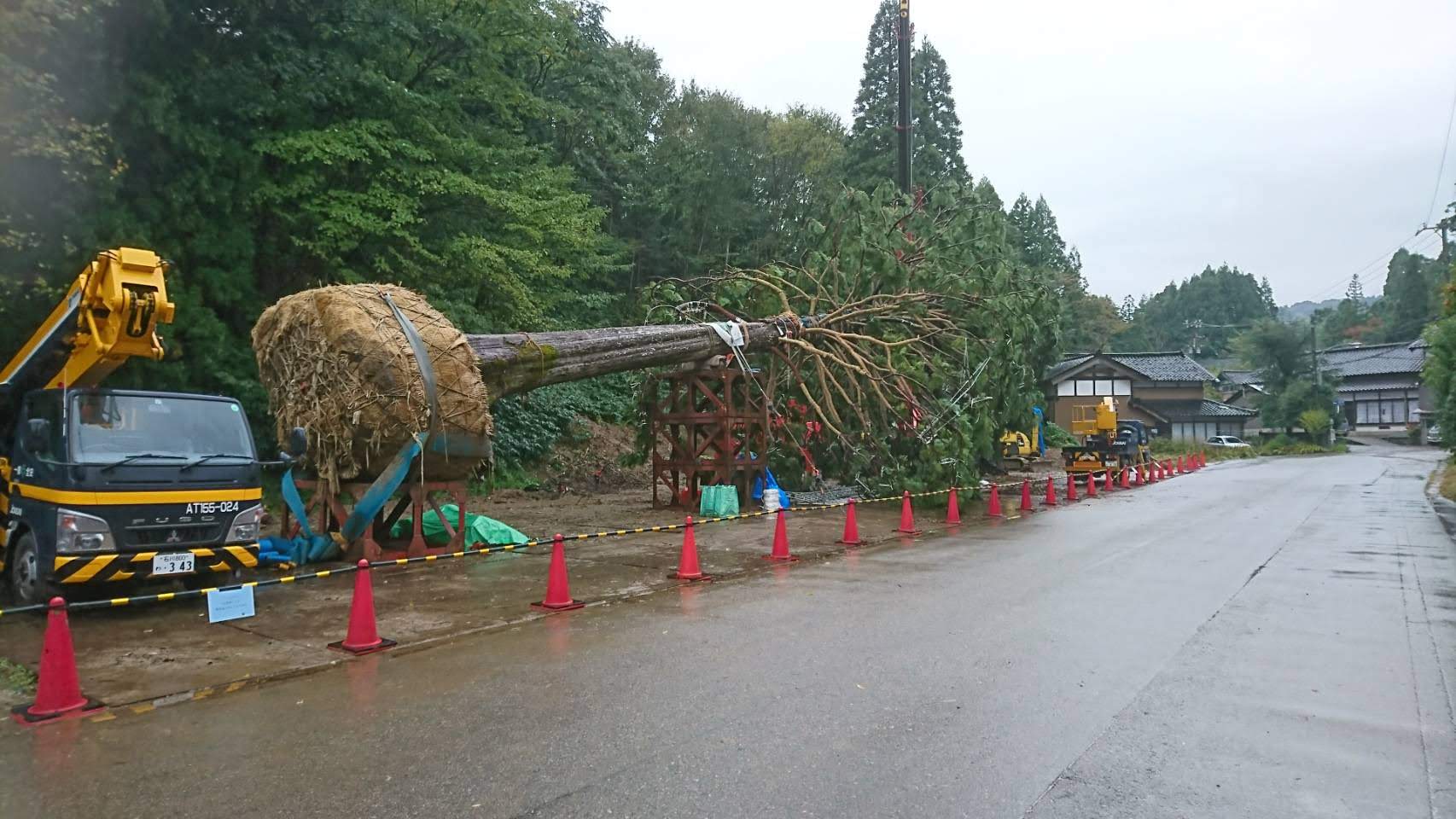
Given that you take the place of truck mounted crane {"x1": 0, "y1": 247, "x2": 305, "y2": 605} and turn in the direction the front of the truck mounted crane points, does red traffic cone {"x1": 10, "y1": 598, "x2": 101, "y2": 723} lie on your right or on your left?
on your right

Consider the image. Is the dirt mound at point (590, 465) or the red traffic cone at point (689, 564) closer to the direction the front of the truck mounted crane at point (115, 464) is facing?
the red traffic cone

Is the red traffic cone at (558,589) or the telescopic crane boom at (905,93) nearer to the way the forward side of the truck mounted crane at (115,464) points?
the red traffic cone

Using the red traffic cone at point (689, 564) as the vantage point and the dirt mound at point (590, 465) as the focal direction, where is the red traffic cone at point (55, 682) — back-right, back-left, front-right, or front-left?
back-left

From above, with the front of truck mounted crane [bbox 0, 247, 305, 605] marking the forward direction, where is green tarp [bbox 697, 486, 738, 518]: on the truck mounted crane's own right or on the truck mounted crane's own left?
on the truck mounted crane's own left

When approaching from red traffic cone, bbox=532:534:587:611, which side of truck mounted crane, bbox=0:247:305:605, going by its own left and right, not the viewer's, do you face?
front

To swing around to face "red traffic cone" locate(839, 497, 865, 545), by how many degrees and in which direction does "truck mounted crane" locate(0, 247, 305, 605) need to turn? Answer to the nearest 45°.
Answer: approximately 45° to its left

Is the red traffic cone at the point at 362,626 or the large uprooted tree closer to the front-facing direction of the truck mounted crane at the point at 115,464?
the red traffic cone

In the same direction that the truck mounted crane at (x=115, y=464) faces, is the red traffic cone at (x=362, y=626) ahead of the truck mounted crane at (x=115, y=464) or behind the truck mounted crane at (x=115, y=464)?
ahead

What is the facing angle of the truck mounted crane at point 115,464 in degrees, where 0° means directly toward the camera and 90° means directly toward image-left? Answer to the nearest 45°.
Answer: approximately 315°

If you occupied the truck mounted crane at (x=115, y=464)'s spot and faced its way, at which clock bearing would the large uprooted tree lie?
The large uprooted tree is roughly at 8 o'clock from the truck mounted crane.

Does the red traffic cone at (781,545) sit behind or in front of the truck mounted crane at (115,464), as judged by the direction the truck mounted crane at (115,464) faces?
in front

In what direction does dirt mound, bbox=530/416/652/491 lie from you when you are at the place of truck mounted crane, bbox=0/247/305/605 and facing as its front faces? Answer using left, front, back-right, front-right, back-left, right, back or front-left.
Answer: left
